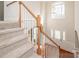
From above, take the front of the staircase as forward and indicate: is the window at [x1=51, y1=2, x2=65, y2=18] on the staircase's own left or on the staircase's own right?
on the staircase's own left

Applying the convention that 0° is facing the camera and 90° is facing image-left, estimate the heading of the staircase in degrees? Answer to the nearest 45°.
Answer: approximately 315°
